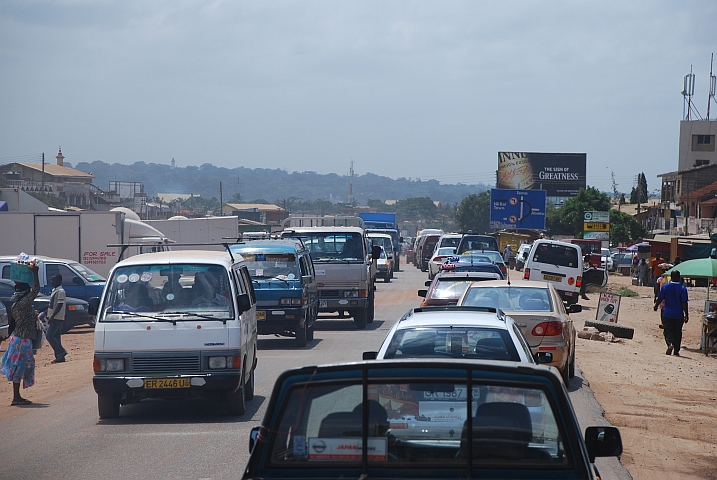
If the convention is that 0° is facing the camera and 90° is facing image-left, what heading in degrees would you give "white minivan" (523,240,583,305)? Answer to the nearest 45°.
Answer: approximately 180°

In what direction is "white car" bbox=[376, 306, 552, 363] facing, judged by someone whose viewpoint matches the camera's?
facing away from the viewer

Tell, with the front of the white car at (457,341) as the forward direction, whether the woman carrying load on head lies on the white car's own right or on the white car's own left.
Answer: on the white car's own left

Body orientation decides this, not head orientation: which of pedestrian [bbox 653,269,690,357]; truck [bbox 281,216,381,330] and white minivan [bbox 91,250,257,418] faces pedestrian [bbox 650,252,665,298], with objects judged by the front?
pedestrian [bbox 653,269,690,357]

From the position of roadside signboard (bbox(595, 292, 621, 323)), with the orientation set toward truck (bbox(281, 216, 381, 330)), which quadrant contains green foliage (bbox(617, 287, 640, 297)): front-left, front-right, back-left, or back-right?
back-right

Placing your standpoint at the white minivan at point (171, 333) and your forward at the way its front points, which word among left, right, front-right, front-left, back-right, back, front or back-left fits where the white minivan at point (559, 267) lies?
back-left

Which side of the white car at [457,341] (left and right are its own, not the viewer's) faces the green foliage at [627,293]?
front

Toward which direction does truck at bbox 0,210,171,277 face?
to the viewer's right

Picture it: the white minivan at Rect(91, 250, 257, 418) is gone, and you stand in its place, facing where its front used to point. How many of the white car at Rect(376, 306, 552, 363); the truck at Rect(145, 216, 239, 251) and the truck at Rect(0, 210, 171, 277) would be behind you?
2

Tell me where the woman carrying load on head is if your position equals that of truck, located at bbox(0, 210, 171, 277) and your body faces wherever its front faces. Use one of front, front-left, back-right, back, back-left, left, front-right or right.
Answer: right

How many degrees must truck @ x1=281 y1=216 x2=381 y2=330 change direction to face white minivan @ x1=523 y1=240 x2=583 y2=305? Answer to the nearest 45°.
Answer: approximately 135° to its left

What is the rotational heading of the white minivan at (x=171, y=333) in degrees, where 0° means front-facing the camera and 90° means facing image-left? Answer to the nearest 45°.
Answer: approximately 0°

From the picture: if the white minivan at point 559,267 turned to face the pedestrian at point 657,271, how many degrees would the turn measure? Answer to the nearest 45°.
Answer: approximately 45° to its right

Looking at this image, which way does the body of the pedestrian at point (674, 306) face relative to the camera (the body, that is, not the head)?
away from the camera

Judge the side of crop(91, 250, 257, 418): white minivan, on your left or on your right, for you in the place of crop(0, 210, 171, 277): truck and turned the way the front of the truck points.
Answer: on your right
